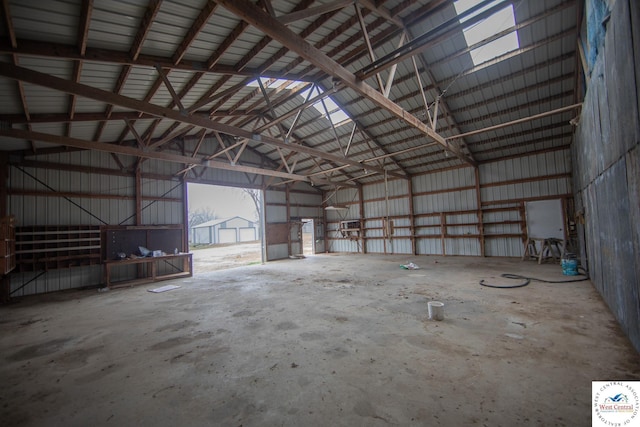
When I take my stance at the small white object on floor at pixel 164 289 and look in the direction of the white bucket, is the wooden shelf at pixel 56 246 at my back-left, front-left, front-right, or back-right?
back-right

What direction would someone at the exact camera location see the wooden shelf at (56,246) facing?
facing the viewer and to the right of the viewer

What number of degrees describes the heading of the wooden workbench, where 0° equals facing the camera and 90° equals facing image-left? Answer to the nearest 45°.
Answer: approximately 315°

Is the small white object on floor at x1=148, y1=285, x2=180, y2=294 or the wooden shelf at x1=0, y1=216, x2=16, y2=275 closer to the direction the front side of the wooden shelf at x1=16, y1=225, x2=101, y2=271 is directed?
the small white object on floor

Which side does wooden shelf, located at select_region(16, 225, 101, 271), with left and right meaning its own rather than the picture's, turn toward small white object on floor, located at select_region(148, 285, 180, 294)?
front

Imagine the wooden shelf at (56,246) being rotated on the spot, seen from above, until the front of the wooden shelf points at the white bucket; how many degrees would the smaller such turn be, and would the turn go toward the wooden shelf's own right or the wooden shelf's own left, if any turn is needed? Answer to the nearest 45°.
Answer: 0° — it already faces it

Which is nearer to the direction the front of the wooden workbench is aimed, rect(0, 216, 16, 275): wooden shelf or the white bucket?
the white bucket

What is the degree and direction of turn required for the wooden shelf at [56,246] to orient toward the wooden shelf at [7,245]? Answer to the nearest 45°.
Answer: approximately 90° to its right

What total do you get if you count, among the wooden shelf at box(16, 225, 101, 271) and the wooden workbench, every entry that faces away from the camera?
0

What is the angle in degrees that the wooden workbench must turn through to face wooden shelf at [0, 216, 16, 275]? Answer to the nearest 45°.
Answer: approximately 90° to its right
